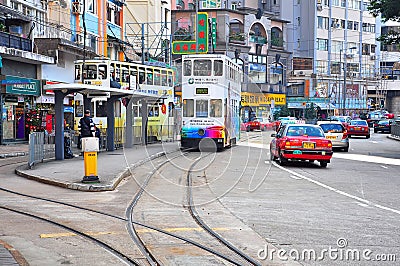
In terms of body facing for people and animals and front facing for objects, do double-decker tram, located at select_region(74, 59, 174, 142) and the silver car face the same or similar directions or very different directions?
very different directions

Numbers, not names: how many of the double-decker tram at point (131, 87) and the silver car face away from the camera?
1

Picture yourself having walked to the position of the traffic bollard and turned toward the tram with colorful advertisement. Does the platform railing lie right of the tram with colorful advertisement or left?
left
